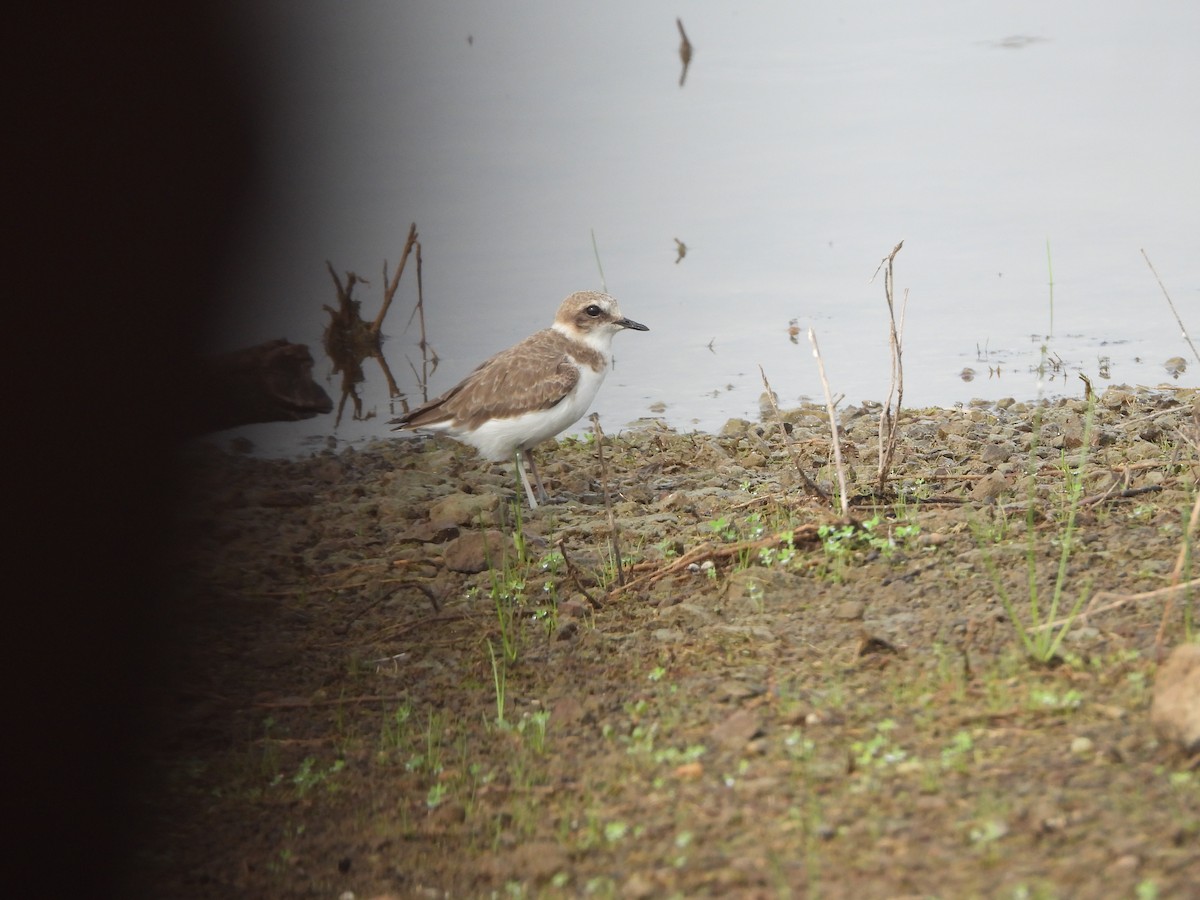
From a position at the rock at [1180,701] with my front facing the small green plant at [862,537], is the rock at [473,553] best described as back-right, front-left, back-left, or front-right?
front-left

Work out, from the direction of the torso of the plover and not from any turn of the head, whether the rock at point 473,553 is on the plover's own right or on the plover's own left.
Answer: on the plover's own right

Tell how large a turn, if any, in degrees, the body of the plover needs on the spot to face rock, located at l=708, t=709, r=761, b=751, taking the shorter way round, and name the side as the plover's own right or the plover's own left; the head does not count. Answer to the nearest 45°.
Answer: approximately 90° to the plover's own right

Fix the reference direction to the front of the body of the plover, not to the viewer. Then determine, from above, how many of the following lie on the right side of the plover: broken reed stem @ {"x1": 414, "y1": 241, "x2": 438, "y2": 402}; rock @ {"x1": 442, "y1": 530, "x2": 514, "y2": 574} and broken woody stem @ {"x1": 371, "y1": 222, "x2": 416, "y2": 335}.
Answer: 1

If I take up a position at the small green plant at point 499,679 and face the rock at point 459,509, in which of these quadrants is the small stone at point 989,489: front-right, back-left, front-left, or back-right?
front-right

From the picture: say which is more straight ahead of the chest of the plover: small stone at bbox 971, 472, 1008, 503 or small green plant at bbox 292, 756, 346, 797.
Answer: the small stone

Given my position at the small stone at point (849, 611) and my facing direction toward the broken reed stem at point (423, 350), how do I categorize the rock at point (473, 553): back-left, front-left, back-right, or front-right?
front-left

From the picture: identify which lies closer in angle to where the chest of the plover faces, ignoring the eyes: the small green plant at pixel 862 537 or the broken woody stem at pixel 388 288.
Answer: the small green plant

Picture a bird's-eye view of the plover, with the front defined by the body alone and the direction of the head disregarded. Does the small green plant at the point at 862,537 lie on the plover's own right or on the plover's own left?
on the plover's own right

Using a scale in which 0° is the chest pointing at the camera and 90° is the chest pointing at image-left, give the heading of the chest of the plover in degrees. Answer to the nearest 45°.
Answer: approximately 270°

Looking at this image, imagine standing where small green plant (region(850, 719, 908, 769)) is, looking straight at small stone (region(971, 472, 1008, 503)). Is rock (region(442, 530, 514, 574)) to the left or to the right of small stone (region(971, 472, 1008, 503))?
left
